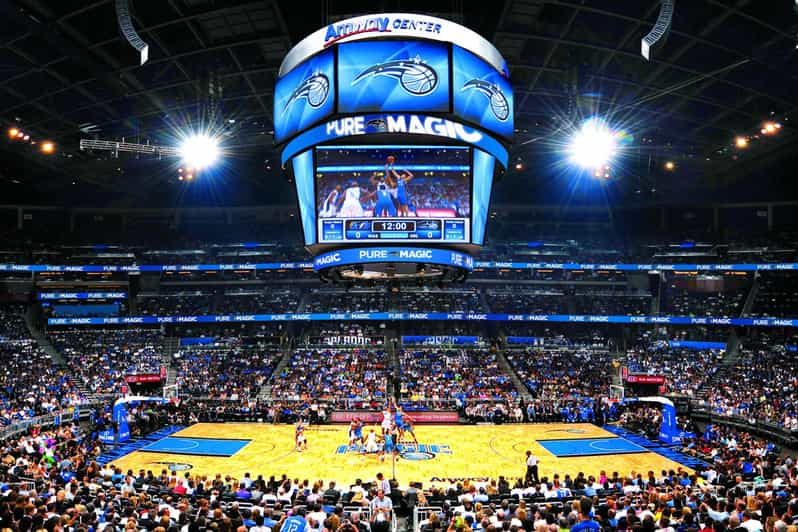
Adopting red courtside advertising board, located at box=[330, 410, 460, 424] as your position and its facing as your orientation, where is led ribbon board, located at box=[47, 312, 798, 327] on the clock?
The led ribbon board is roughly at 6 o'clock from the red courtside advertising board.

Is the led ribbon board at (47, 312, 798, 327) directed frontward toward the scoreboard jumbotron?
yes

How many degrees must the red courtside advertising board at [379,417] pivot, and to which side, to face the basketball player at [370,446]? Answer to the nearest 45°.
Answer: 0° — it already faces them

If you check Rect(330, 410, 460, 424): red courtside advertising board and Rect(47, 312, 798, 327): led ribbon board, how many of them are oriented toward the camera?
2

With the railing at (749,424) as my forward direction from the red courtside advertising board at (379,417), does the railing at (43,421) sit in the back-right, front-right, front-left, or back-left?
back-right

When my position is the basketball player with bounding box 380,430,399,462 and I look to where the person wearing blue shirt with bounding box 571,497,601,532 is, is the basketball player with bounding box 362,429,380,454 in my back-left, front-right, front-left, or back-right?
back-right

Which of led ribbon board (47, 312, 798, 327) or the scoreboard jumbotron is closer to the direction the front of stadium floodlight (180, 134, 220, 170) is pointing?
the scoreboard jumbotron

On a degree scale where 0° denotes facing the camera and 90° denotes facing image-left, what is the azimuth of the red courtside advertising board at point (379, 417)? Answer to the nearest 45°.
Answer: approximately 0°

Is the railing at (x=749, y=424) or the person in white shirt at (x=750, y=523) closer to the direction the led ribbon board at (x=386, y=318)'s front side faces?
the person in white shirt
